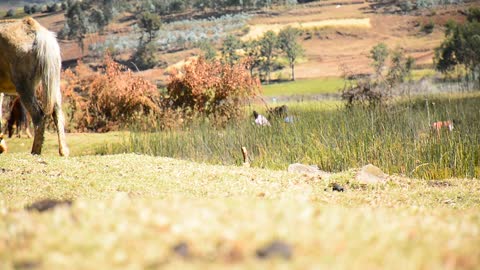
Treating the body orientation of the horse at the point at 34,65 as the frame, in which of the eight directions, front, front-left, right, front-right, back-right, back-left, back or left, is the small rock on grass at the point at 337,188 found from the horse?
back

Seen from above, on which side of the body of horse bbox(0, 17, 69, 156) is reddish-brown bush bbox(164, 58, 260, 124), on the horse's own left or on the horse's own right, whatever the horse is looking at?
on the horse's own right

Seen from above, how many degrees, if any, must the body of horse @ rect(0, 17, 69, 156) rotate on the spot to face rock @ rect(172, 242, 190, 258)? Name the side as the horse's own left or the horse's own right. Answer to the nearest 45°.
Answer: approximately 135° to the horse's own left

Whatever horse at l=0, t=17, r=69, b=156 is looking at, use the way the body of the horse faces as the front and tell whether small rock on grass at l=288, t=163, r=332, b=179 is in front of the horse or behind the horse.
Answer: behind

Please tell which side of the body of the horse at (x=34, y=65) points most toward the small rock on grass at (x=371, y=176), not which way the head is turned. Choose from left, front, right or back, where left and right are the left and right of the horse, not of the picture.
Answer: back

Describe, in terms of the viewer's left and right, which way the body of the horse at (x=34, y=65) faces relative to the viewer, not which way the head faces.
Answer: facing away from the viewer and to the left of the viewer

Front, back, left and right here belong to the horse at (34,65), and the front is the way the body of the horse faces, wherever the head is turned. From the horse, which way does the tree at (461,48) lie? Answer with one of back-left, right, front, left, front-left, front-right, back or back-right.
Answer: right

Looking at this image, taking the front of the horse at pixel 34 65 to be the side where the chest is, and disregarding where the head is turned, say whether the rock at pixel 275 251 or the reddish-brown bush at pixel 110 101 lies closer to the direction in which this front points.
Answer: the reddish-brown bush
